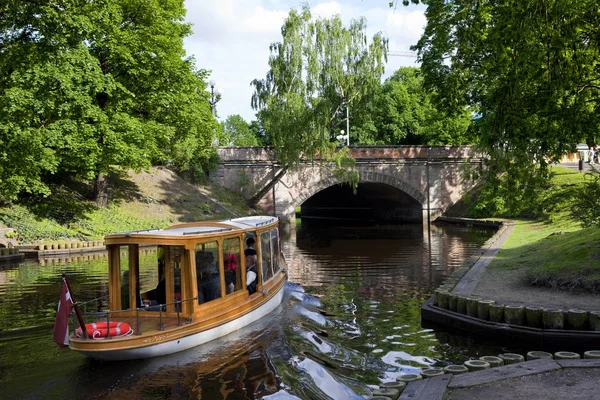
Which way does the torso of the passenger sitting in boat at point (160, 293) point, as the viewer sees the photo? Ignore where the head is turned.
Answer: to the viewer's left

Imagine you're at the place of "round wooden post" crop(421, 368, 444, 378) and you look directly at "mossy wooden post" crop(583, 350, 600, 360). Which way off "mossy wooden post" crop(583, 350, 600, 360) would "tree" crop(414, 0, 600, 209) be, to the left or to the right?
left

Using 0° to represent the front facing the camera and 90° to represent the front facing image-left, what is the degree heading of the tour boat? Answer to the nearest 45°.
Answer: approximately 225°

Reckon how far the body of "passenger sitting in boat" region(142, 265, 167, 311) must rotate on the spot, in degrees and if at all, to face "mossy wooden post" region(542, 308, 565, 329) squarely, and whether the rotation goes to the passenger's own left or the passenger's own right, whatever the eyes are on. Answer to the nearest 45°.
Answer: approximately 180°

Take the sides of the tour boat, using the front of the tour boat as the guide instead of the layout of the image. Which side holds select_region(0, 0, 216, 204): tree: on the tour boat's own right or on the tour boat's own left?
on the tour boat's own left

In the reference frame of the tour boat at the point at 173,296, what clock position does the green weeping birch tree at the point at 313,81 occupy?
The green weeping birch tree is roughly at 11 o'clock from the tour boat.
